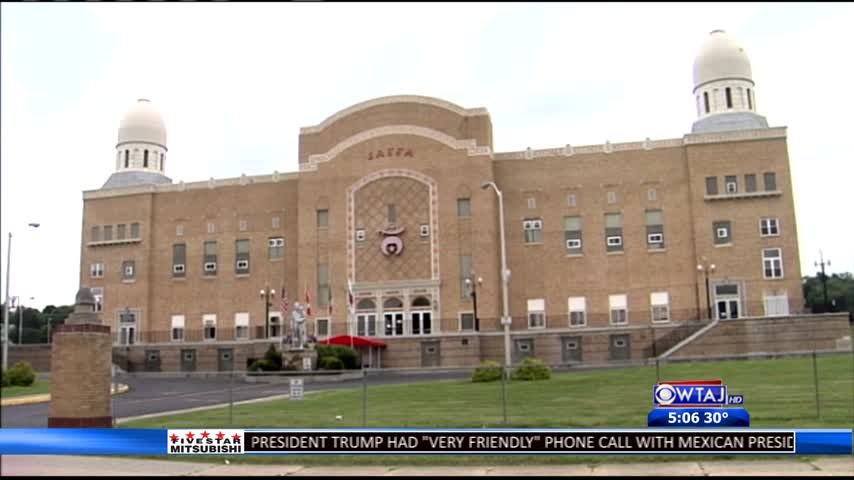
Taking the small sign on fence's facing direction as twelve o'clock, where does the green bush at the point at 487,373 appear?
The green bush is roughly at 8 o'clock from the small sign on fence.

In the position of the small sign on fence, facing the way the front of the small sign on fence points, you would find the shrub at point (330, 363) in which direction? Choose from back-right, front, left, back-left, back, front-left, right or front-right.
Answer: back

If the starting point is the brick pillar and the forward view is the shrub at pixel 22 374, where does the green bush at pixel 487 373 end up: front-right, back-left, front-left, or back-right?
front-right

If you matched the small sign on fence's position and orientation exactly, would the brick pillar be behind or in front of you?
in front

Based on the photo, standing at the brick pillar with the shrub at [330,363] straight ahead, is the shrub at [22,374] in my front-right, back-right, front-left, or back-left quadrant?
front-left

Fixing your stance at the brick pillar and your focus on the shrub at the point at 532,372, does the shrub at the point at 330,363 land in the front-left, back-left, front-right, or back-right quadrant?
front-left

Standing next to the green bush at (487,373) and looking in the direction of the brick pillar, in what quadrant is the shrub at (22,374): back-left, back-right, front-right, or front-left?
front-right

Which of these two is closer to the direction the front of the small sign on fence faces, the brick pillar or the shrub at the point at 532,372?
the brick pillar

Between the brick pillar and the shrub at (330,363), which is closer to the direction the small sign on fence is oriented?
the brick pillar

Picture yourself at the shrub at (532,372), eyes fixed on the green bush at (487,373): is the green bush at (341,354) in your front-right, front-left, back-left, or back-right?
front-right

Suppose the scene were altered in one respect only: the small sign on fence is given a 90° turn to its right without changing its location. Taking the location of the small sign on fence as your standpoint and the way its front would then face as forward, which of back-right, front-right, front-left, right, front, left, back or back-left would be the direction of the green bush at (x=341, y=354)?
right

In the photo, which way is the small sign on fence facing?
toward the camera
